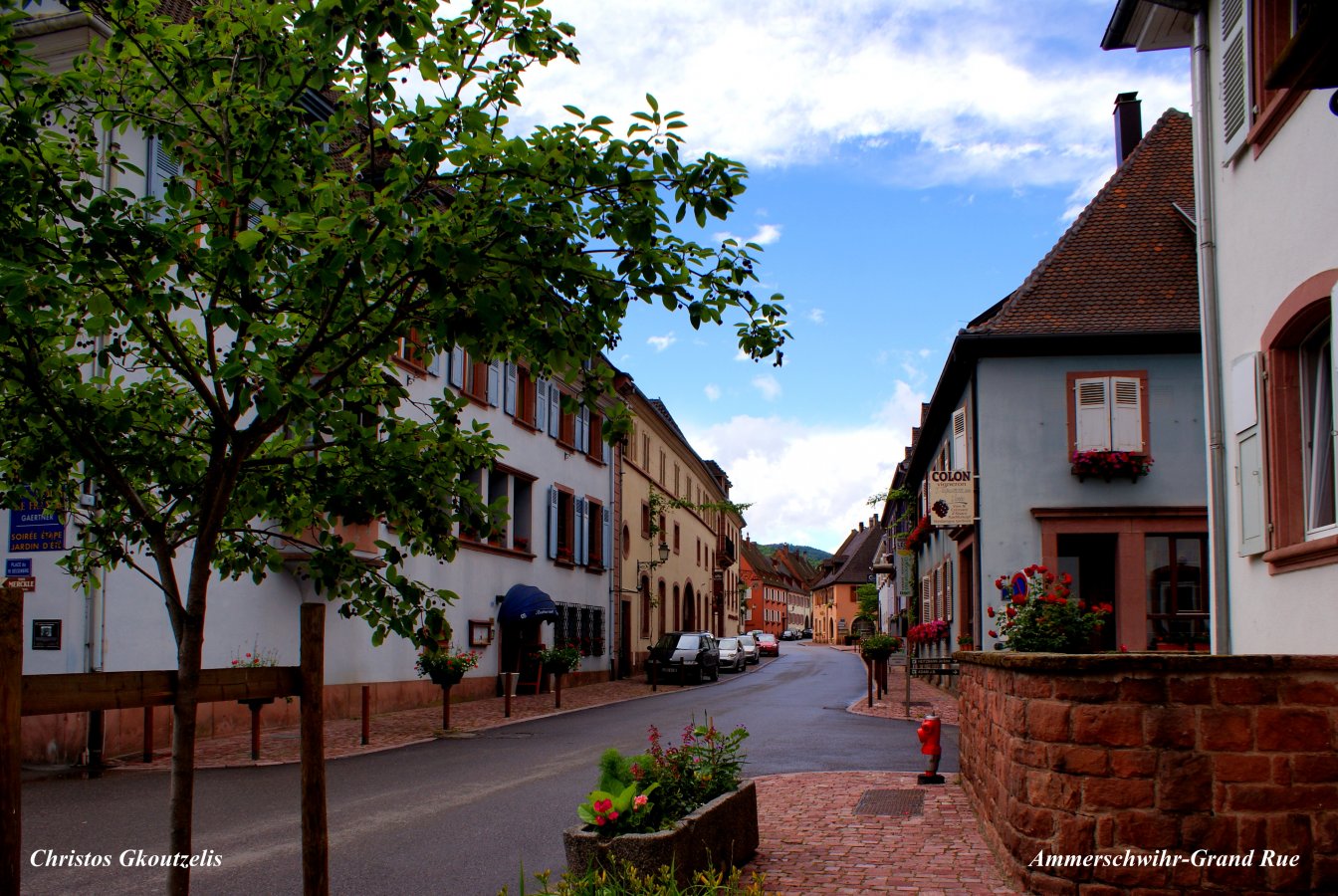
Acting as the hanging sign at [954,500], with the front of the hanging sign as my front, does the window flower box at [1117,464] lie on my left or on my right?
on my left

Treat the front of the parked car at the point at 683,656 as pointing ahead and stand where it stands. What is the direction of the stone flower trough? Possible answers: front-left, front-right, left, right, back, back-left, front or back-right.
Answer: front-left

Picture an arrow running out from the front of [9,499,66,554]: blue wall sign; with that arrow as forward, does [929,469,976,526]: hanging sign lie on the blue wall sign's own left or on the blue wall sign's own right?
on the blue wall sign's own left

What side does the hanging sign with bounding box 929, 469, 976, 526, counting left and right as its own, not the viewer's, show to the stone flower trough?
front

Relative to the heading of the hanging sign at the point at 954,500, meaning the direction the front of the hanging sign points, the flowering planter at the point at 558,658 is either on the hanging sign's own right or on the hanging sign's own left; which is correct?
on the hanging sign's own right

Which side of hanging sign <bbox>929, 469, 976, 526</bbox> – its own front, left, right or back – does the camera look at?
front

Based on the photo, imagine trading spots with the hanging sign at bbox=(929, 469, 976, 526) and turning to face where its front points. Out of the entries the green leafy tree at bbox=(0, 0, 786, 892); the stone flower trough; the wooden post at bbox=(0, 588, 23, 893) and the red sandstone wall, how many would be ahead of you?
4

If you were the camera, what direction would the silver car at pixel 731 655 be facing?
facing the viewer and to the left of the viewer

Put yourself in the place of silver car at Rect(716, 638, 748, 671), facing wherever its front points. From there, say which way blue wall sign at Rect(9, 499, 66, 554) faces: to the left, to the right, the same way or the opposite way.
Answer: to the left

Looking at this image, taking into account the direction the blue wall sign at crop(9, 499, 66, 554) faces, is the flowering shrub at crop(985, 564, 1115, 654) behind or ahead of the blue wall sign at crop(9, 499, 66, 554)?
ahead

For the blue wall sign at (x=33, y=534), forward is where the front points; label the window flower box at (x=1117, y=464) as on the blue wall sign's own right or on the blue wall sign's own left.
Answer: on the blue wall sign's own left

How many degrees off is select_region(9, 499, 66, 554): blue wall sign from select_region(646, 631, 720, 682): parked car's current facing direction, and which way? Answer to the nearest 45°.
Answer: approximately 45° to its left
